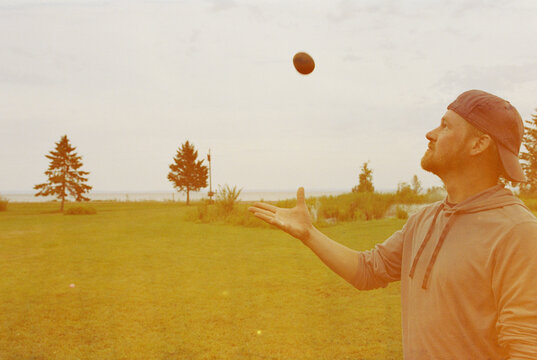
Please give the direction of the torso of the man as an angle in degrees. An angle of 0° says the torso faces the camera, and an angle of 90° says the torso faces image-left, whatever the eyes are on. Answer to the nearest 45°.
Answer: approximately 45°

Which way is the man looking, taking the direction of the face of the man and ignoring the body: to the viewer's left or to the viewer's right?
to the viewer's left
